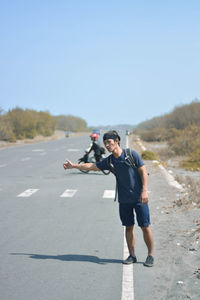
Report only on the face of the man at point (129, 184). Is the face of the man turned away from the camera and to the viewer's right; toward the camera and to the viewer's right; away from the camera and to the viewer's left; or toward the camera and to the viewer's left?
toward the camera and to the viewer's left

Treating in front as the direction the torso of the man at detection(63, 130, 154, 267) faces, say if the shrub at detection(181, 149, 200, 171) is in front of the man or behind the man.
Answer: behind

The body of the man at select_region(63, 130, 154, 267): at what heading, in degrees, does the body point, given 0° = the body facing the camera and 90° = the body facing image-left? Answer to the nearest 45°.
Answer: approximately 45°
